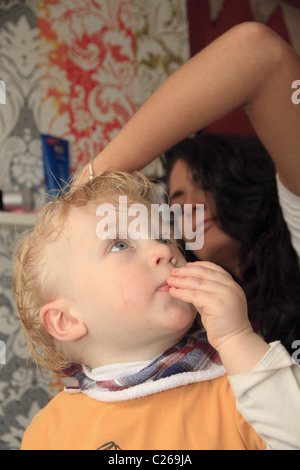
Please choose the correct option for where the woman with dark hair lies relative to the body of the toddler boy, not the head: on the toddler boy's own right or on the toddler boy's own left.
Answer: on the toddler boy's own left

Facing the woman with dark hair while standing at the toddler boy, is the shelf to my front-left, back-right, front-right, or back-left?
front-left

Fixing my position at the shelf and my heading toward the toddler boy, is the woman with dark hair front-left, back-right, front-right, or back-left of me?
front-left

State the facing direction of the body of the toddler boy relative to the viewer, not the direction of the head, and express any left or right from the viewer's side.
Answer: facing the viewer and to the right of the viewer

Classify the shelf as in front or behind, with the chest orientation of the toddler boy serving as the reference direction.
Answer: behind

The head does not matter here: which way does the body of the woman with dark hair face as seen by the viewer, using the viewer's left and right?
facing to the left of the viewer

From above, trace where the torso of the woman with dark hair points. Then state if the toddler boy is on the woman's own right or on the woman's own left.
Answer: on the woman's own left

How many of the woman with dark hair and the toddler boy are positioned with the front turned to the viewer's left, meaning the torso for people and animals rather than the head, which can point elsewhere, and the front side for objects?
1
